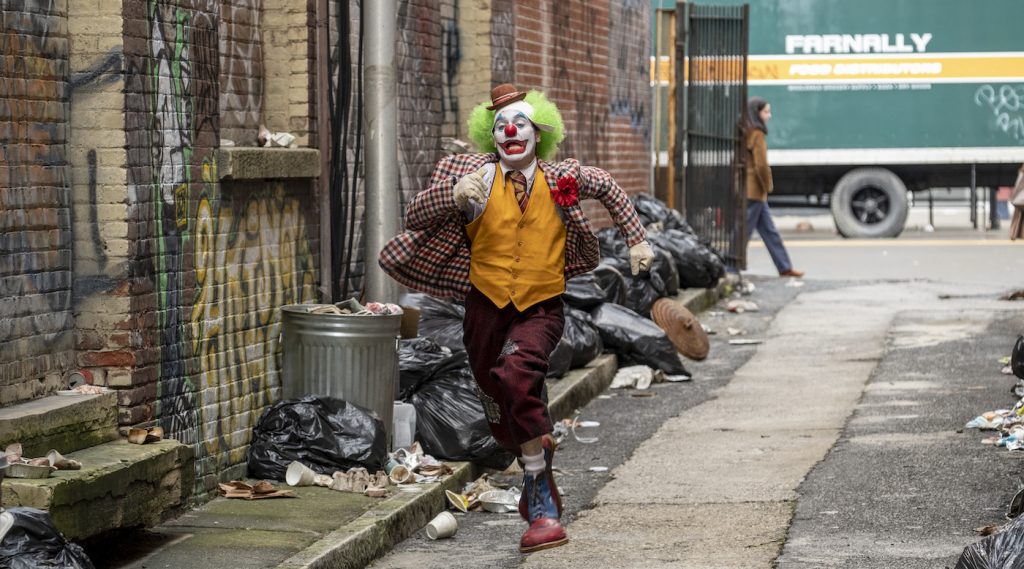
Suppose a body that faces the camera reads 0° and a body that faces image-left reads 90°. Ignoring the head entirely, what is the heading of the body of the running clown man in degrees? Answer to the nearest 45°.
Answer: approximately 0°

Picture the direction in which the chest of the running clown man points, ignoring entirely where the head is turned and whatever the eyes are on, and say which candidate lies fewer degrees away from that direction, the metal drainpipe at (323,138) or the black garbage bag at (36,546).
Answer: the black garbage bag

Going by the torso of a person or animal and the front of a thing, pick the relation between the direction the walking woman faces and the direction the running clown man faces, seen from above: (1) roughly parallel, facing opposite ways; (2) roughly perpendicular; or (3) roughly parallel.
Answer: roughly perpendicular

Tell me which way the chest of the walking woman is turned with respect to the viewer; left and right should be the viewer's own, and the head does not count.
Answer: facing to the right of the viewer

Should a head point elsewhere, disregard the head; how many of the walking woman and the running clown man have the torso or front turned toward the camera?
1

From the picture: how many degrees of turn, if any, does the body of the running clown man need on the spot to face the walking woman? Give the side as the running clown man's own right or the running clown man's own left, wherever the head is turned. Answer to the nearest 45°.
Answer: approximately 180°

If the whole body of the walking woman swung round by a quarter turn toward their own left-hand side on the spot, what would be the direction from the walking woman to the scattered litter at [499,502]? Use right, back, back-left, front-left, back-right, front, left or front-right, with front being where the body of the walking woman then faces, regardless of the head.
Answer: back

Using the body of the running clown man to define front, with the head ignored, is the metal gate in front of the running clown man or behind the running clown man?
behind

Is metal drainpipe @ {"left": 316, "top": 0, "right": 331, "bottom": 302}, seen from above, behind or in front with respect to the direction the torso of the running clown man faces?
behind

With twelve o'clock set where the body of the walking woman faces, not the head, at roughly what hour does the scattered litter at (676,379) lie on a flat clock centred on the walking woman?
The scattered litter is roughly at 3 o'clock from the walking woman.

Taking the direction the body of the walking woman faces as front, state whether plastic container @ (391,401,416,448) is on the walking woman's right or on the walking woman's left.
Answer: on the walking woman's right
